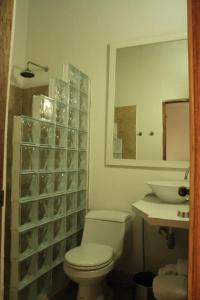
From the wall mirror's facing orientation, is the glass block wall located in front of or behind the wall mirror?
in front

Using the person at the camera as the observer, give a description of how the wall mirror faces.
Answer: facing the viewer and to the left of the viewer
